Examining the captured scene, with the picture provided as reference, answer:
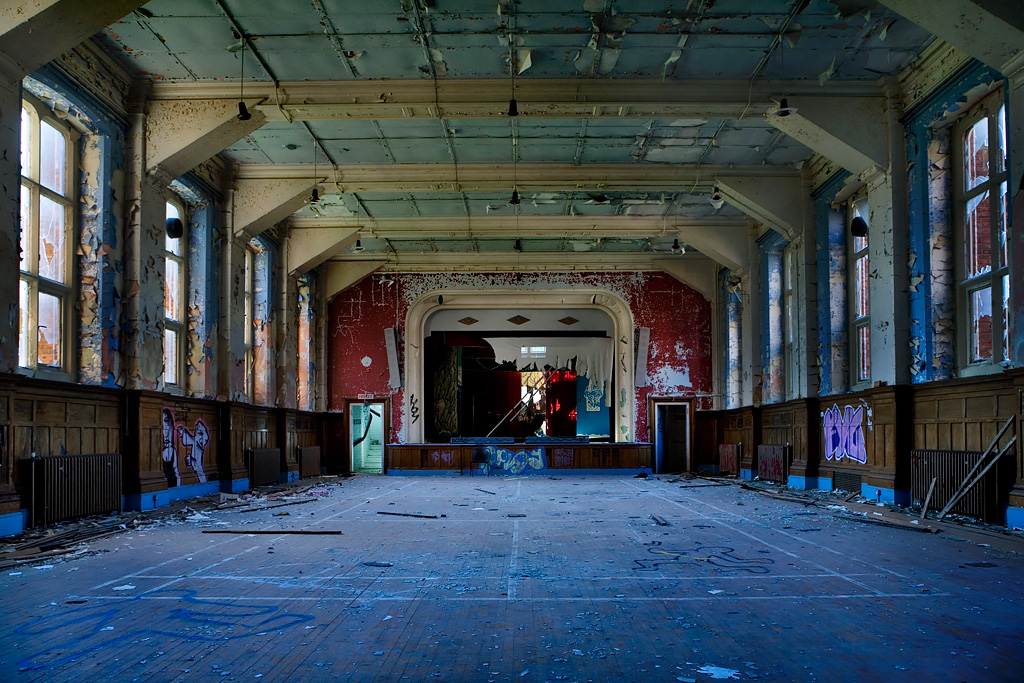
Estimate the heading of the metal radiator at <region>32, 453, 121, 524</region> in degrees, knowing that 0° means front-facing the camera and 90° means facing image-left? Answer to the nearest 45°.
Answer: approximately 315°

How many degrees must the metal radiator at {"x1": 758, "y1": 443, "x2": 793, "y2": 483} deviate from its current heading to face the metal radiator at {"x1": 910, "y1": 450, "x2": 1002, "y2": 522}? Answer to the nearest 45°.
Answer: approximately 45° to its left

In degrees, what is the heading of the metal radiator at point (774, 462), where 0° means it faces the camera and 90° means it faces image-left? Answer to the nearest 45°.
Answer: approximately 45°

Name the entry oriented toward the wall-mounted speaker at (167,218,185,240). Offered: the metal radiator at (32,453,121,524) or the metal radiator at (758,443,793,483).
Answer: the metal radiator at (758,443,793,483)

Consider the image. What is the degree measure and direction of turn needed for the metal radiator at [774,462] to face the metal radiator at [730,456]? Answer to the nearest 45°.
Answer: approximately 135° to its right

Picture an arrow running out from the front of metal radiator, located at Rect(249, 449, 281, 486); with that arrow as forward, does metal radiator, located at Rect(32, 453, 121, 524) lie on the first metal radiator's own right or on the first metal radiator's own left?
on the first metal radiator's own right
